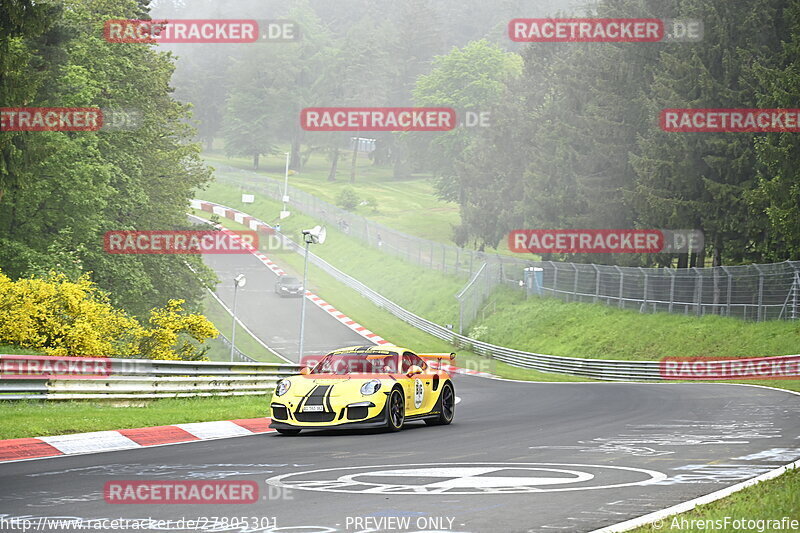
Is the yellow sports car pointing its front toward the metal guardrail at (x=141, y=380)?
no

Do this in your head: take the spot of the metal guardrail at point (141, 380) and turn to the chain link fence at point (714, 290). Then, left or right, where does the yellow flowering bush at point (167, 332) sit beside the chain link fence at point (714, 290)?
left

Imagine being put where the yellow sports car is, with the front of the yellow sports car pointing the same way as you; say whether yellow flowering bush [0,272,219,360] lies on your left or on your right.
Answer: on your right

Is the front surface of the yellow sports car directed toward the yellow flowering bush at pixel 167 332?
no

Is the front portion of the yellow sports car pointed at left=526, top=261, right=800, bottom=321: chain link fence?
no

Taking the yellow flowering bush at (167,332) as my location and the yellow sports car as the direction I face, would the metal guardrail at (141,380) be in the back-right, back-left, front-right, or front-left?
front-right

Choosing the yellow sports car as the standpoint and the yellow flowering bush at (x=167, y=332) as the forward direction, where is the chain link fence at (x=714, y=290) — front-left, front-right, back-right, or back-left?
front-right

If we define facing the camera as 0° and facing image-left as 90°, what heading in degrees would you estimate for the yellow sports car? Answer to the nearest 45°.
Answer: approximately 45°
